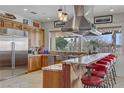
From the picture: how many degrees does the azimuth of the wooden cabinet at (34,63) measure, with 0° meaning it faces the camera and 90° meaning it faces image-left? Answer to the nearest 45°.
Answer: approximately 315°

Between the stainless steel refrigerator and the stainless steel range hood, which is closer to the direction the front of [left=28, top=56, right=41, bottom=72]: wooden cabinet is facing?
the stainless steel range hood

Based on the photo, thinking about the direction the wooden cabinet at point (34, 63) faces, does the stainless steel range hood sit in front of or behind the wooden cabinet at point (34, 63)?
in front

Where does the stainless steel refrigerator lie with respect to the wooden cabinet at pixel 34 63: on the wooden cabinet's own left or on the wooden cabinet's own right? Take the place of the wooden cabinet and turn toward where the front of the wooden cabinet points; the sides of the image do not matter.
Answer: on the wooden cabinet's own right
